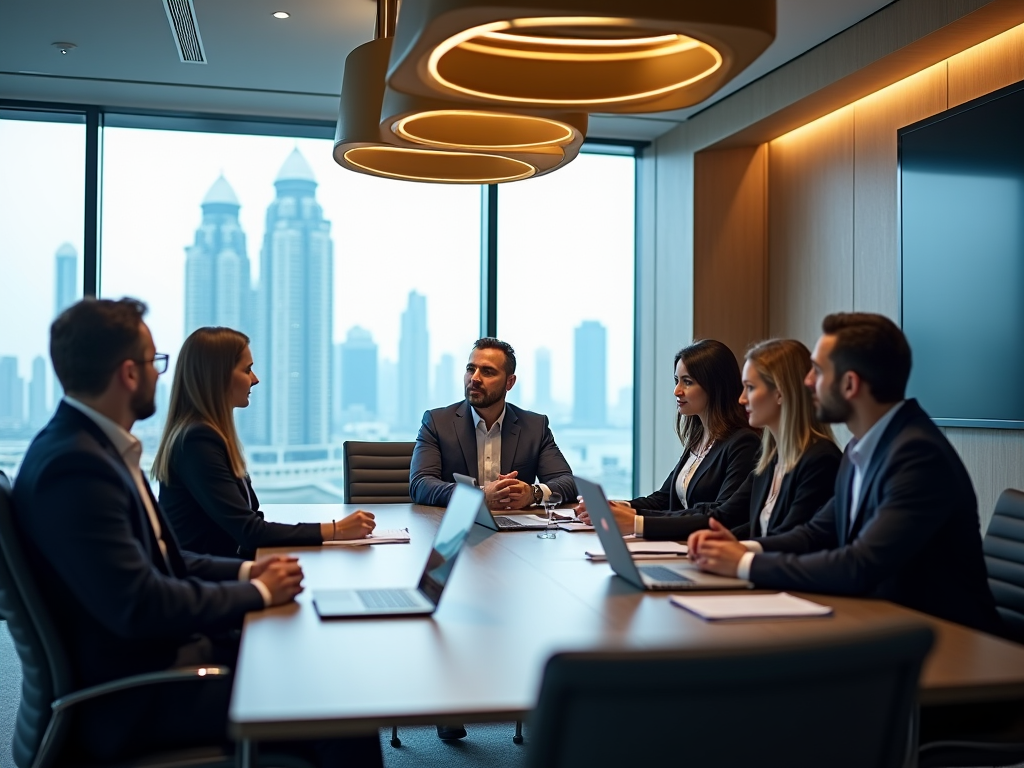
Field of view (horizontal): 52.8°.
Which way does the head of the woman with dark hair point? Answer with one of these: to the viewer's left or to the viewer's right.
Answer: to the viewer's left

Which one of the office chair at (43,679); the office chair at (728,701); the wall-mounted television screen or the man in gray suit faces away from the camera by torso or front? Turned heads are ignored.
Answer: the office chair at (728,701)

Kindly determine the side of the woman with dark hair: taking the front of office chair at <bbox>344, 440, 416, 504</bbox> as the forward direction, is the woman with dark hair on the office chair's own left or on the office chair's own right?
on the office chair's own left

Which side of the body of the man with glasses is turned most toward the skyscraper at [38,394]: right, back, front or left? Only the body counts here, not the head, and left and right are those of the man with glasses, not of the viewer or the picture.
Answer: left

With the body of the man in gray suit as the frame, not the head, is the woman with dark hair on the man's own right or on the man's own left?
on the man's own left

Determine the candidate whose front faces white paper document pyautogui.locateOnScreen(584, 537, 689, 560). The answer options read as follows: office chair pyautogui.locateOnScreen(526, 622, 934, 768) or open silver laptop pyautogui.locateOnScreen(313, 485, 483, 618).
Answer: the office chair

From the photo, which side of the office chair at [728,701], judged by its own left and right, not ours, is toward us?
back

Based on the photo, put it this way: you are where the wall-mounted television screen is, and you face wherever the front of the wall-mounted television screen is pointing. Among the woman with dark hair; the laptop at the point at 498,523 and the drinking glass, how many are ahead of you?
3

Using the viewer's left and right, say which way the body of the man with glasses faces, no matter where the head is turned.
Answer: facing to the right of the viewer

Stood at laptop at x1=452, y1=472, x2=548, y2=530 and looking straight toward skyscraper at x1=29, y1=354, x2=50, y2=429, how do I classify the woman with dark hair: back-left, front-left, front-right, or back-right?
back-right

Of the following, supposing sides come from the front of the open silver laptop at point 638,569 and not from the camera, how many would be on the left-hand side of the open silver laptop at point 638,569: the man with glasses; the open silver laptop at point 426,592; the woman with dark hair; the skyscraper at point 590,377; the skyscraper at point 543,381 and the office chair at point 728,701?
3

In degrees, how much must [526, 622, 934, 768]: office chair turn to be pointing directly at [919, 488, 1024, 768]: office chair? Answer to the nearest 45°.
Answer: approximately 45° to its right

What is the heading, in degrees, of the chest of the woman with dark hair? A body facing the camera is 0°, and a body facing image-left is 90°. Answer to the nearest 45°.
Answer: approximately 45°

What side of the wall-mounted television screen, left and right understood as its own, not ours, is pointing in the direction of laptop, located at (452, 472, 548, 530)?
front

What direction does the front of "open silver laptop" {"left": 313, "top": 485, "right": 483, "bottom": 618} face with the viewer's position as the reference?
facing to the left of the viewer
